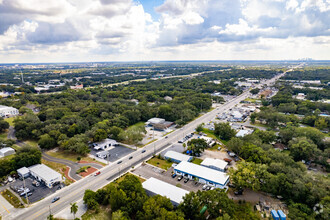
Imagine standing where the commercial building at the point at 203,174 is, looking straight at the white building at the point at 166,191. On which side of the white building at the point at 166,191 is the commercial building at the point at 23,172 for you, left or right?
right

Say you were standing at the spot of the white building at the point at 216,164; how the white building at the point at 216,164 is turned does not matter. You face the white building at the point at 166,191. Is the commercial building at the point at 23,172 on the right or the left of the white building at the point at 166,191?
right

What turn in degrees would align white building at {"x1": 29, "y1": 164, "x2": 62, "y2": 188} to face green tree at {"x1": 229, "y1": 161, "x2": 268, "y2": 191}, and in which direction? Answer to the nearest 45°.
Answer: approximately 90° to its left

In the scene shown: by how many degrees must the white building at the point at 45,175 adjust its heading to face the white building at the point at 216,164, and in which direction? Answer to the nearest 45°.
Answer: approximately 90° to its left

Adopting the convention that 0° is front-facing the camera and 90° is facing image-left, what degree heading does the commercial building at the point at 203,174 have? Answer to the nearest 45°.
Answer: approximately 45°

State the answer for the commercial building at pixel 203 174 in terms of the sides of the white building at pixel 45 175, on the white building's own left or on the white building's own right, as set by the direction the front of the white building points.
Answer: on the white building's own left
